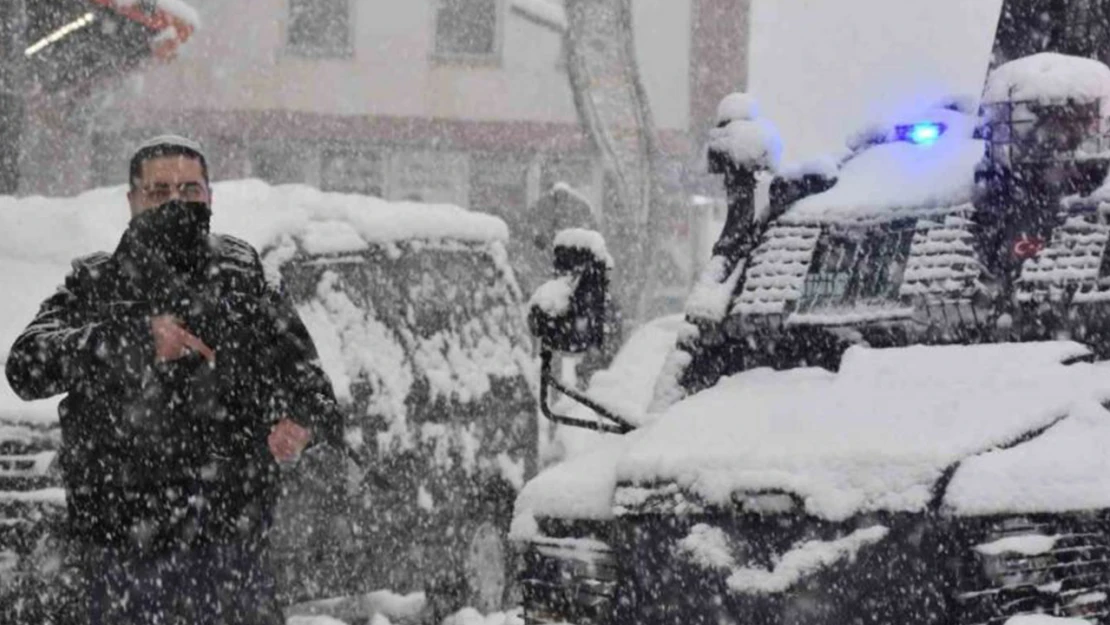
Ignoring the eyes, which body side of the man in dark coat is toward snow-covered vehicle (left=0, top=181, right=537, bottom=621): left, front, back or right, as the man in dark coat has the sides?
back

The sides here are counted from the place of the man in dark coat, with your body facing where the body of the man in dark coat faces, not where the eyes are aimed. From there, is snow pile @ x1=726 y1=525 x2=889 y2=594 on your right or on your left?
on your left

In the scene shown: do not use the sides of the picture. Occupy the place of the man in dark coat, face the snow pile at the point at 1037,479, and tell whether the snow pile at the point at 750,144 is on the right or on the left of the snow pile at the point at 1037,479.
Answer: left

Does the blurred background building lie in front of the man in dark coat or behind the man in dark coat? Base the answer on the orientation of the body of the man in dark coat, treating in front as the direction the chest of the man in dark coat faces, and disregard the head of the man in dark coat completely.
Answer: behind

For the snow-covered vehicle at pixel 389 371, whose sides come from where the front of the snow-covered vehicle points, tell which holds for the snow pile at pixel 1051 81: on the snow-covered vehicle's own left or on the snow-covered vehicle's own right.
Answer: on the snow-covered vehicle's own left

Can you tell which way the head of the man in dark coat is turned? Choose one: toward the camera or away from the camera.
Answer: toward the camera

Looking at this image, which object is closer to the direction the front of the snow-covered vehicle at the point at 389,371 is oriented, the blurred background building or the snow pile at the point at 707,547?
the snow pile

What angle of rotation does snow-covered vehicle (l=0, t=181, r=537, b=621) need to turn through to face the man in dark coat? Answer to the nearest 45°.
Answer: approximately 45° to its left

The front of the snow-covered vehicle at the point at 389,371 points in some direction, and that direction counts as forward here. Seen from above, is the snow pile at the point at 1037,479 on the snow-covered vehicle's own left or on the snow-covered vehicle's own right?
on the snow-covered vehicle's own left

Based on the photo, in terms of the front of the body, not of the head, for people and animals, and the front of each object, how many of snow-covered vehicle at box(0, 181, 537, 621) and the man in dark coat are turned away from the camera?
0

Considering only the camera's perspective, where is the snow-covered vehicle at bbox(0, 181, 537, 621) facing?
facing the viewer and to the left of the viewer

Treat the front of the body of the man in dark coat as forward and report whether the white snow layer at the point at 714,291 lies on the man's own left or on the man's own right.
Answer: on the man's own left

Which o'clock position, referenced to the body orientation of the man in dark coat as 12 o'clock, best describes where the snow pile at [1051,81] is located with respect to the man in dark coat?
The snow pile is roughly at 9 o'clock from the man in dark coat.

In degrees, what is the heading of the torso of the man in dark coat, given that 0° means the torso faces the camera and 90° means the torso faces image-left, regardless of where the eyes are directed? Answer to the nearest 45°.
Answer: approximately 0°

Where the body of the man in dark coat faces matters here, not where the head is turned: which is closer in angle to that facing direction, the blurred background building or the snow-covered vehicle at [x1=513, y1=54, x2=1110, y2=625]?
the snow-covered vehicle

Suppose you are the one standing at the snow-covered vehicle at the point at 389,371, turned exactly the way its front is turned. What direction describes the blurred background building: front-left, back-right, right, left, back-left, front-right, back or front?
back-right
